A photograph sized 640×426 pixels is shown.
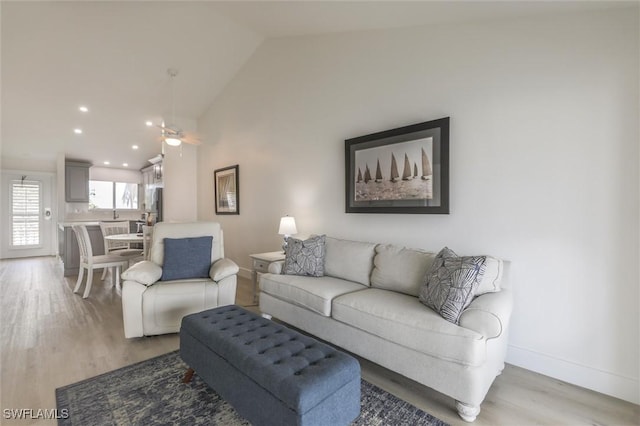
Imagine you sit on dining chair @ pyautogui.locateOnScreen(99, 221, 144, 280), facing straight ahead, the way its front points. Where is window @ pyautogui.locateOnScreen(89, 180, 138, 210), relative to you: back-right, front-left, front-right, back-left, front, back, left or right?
back-left

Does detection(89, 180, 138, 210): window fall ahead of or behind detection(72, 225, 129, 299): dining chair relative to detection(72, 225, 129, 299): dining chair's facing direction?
ahead

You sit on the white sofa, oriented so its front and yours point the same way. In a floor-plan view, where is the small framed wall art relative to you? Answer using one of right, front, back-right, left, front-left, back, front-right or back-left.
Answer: right

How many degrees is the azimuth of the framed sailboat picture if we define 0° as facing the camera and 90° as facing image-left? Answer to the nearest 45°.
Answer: approximately 45°

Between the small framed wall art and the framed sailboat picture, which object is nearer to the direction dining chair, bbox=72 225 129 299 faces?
the small framed wall art

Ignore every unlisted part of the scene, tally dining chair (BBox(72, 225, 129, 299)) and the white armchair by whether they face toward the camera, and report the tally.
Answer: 1

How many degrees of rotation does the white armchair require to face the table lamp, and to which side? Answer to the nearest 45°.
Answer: approximately 90° to its left

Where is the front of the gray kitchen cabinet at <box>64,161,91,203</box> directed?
toward the camera

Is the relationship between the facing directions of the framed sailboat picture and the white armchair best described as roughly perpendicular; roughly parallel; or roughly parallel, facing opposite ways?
roughly perpendicular

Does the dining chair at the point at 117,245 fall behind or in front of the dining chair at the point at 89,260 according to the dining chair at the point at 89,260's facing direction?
in front

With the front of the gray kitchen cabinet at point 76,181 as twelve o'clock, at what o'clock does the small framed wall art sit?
The small framed wall art is roughly at 11 o'clock from the gray kitchen cabinet.

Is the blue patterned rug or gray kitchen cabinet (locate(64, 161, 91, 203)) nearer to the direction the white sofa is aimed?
the blue patterned rug

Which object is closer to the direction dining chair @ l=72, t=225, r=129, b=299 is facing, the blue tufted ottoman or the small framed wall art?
the small framed wall art

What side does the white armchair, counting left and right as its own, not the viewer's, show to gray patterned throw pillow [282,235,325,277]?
left

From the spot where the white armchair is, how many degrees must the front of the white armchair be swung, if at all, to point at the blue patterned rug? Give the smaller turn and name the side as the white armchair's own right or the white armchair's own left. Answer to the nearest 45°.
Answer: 0° — it already faces it

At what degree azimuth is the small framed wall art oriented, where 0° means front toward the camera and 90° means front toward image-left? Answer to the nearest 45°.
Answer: approximately 45°
